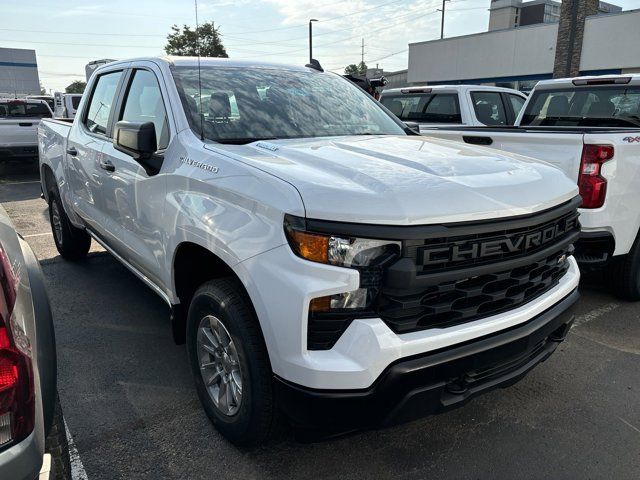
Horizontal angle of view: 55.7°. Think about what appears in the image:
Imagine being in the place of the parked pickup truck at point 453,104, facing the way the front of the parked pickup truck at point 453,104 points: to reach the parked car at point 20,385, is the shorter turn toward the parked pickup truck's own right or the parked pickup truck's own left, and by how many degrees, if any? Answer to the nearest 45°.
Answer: approximately 135° to the parked pickup truck's own right

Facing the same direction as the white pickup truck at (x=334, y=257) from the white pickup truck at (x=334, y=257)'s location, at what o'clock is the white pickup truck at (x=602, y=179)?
the white pickup truck at (x=602, y=179) is roughly at 9 o'clock from the white pickup truck at (x=334, y=257).

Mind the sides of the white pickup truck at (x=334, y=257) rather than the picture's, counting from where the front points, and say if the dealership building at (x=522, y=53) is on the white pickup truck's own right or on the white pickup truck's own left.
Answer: on the white pickup truck's own left

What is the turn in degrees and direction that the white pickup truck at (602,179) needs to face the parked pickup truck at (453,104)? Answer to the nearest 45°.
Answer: approximately 45° to its left

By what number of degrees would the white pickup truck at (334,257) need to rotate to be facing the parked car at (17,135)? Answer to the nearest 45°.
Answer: approximately 180°

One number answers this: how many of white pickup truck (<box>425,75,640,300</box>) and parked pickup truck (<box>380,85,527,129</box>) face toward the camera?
0

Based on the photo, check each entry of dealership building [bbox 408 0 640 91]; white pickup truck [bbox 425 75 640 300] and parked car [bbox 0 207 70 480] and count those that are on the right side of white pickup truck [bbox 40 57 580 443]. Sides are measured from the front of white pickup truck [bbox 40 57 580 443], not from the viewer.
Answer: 1

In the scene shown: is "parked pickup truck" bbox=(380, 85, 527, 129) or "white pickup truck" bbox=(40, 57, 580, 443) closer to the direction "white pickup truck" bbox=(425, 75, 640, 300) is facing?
the parked pickup truck

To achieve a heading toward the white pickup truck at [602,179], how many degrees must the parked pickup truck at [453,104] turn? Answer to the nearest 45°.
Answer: approximately 135° to its right

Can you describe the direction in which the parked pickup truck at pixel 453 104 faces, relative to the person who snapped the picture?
facing away from the viewer and to the right of the viewer

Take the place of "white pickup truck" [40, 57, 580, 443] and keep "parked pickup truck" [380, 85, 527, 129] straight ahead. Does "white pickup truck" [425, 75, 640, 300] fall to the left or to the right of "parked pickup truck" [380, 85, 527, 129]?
right

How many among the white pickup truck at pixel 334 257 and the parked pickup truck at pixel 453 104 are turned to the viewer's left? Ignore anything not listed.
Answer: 0

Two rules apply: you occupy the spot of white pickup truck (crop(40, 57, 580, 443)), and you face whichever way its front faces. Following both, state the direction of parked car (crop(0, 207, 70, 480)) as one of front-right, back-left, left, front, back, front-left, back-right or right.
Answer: right

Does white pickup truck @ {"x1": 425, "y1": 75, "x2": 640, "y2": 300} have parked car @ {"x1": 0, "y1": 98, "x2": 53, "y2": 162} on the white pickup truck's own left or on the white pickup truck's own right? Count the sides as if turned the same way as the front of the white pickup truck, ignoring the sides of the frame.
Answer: on the white pickup truck's own left

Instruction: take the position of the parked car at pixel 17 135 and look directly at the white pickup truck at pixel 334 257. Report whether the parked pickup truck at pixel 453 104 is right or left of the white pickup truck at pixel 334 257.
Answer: left

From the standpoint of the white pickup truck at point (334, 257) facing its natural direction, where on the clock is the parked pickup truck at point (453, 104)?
The parked pickup truck is roughly at 8 o'clock from the white pickup truck.
